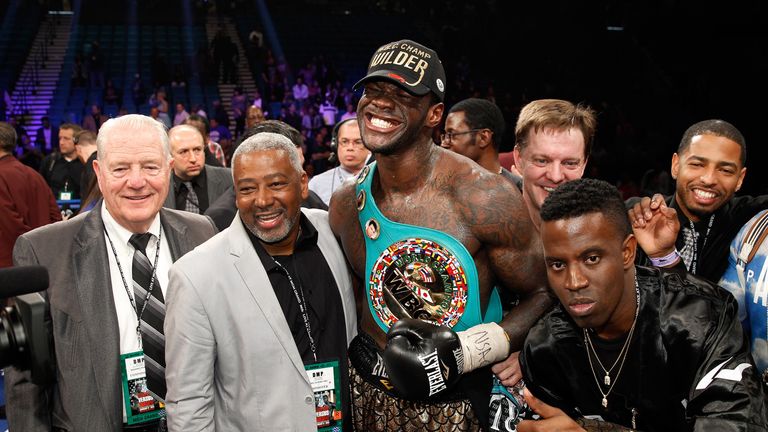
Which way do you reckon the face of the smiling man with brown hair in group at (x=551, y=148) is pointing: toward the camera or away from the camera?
toward the camera

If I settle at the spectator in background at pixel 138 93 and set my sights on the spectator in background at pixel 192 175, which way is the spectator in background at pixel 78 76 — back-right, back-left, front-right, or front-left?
back-right

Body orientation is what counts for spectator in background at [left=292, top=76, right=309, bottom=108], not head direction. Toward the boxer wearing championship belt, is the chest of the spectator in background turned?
yes

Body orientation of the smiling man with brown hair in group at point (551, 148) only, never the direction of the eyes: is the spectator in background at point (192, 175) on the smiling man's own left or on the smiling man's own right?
on the smiling man's own right

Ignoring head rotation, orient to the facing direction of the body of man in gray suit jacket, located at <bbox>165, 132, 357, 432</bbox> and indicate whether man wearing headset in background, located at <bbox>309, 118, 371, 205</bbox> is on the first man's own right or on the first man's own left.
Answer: on the first man's own left

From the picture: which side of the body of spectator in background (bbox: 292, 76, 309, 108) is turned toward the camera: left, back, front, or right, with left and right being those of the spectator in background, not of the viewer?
front

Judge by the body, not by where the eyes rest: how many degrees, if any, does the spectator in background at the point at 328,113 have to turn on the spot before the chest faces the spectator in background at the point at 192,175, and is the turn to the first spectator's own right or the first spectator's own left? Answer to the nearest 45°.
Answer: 0° — they already face them

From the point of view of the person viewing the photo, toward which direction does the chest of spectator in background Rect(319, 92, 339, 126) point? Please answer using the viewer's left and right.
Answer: facing the viewer

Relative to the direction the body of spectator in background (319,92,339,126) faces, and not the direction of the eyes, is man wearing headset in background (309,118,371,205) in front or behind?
in front

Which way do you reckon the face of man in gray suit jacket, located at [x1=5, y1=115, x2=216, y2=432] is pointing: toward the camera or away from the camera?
toward the camera
